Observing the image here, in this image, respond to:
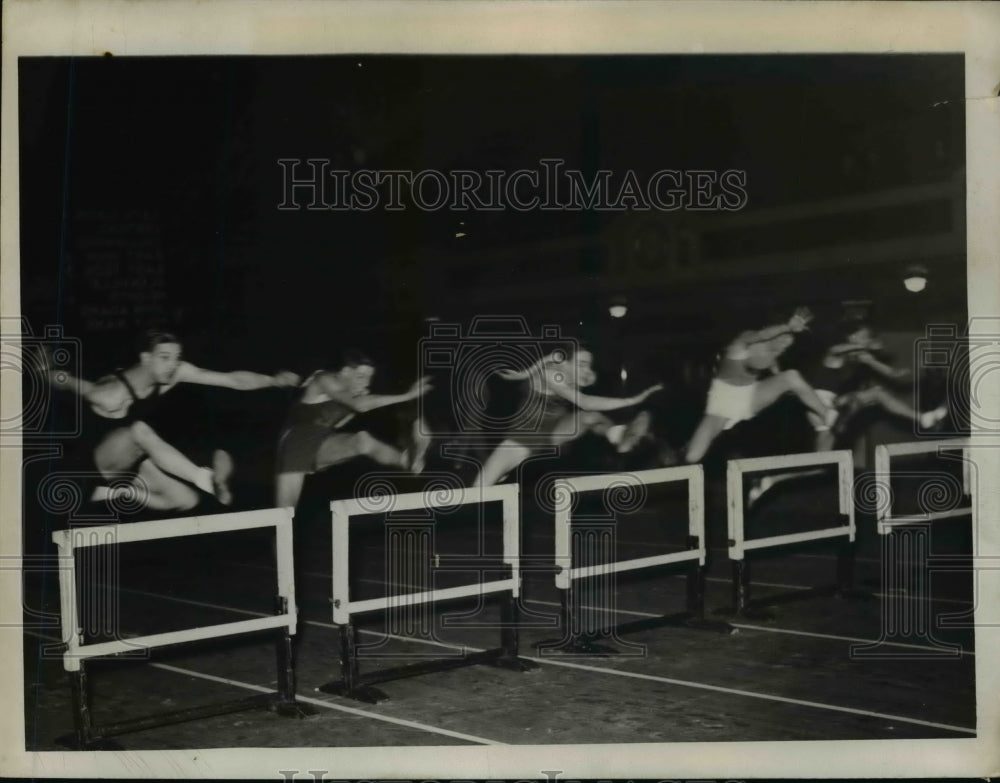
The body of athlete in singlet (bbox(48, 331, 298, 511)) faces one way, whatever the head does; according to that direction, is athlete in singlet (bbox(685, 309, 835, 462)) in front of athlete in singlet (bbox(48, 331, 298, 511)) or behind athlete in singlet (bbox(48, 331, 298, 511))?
in front

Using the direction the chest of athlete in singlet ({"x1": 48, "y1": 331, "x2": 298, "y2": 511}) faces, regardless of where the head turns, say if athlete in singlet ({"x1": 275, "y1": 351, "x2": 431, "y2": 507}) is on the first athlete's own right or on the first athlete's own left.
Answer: on the first athlete's own left

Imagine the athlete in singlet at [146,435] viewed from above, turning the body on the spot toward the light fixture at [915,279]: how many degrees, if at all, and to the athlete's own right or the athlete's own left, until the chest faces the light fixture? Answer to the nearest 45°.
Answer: approximately 45° to the athlete's own left

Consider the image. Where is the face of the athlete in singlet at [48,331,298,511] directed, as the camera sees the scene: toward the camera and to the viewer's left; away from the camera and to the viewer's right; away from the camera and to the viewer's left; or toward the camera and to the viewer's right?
toward the camera and to the viewer's right

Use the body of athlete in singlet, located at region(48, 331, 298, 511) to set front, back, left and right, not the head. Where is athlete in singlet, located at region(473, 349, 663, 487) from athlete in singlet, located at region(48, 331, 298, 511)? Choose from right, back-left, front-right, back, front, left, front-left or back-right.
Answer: front-left
